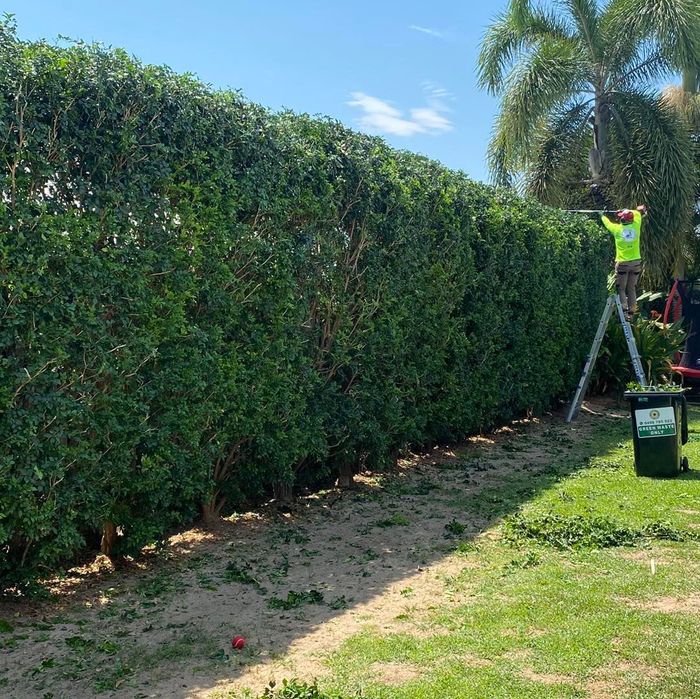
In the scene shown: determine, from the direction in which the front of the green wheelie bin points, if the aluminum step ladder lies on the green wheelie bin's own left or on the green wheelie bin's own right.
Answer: on the green wheelie bin's own right

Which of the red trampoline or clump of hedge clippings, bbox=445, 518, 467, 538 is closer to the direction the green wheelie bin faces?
the clump of hedge clippings

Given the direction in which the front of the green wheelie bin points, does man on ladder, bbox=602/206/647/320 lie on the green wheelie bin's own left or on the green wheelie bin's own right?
on the green wheelie bin's own right
